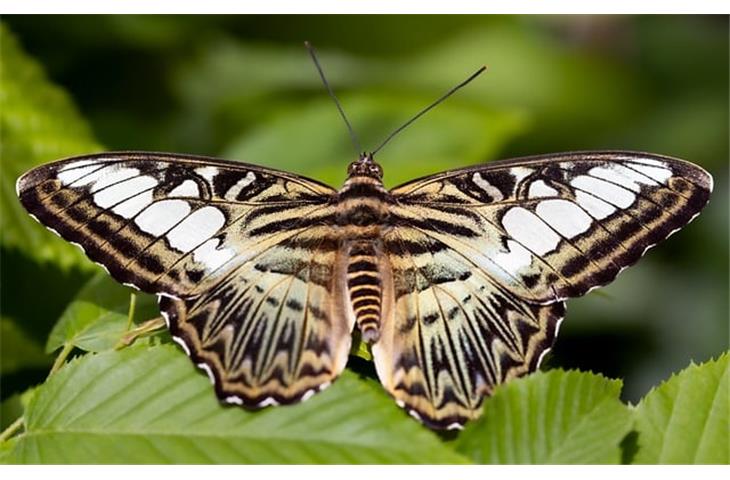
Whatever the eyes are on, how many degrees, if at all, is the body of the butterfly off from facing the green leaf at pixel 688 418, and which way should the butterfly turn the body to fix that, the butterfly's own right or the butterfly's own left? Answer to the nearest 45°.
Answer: approximately 135° to the butterfly's own right

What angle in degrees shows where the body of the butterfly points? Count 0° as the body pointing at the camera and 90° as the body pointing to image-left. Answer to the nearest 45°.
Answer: approximately 180°

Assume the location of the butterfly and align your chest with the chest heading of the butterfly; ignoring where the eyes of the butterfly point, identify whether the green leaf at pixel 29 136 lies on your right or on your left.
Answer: on your left

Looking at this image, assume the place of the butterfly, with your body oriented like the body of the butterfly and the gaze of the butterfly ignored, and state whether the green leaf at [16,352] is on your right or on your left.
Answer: on your left

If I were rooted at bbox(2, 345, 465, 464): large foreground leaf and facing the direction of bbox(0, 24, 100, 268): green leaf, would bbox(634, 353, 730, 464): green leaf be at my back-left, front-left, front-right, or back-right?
back-right
